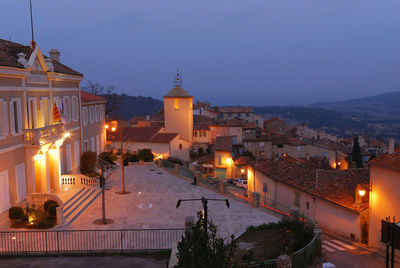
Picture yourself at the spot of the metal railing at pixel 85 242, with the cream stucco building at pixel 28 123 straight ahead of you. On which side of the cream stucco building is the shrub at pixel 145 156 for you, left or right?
right

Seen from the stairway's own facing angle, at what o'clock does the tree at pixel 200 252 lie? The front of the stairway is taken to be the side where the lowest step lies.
The tree is roughly at 1 o'clock from the stairway.

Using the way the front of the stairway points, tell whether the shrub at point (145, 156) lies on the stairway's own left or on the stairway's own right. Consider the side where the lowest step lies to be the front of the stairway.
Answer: on the stairway's own left

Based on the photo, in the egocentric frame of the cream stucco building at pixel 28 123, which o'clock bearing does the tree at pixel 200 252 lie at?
The tree is roughly at 1 o'clock from the cream stucco building.

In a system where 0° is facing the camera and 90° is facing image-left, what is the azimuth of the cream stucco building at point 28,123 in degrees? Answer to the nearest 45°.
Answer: approximately 315°

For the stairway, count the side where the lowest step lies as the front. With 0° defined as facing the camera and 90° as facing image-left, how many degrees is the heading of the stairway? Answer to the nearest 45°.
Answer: approximately 315°

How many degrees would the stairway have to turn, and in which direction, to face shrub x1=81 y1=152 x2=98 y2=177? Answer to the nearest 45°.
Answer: approximately 135° to its left

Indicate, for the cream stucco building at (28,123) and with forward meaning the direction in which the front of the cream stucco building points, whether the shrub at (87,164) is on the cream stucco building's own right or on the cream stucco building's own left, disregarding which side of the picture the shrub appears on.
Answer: on the cream stucco building's own left
